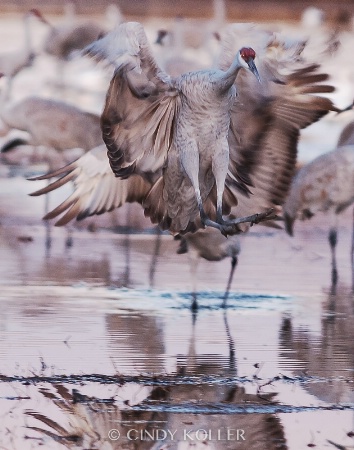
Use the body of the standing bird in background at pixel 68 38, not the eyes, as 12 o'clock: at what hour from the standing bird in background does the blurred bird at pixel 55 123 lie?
The blurred bird is roughly at 9 o'clock from the standing bird in background.

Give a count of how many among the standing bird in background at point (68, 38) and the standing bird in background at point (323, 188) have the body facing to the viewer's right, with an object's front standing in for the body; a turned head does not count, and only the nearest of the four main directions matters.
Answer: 1

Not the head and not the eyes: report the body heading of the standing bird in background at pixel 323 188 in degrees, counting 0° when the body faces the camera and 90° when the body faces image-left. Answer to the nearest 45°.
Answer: approximately 270°

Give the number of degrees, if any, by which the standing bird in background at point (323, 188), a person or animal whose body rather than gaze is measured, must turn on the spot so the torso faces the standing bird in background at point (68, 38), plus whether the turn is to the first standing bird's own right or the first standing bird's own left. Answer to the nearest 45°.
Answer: approximately 135° to the first standing bird's own left

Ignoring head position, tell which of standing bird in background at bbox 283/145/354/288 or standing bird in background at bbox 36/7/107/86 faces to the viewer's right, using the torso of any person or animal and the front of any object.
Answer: standing bird in background at bbox 283/145/354/288

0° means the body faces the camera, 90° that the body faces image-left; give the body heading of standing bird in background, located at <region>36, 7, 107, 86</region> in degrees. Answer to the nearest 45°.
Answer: approximately 90°

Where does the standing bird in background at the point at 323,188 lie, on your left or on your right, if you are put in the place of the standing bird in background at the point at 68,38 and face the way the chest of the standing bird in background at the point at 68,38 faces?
on your left

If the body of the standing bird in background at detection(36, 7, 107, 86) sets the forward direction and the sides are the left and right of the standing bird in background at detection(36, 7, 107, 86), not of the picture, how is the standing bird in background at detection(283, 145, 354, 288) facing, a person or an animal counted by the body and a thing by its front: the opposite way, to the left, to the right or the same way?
the opposite way

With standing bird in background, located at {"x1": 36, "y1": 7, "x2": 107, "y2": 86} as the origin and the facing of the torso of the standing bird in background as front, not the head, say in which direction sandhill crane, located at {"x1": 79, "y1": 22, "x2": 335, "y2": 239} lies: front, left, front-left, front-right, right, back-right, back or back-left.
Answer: left
